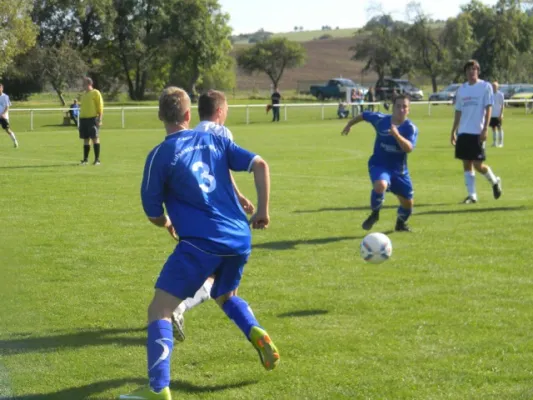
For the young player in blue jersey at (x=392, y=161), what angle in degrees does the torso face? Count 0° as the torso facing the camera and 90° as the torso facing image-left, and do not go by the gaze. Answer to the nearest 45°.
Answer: approximately 0°

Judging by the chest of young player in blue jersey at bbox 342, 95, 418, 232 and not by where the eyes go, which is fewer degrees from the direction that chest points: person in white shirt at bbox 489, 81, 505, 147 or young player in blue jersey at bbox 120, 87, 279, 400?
the young player in blue jersey

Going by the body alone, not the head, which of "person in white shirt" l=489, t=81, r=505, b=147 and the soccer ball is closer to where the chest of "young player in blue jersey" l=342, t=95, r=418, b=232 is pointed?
the soccer ball

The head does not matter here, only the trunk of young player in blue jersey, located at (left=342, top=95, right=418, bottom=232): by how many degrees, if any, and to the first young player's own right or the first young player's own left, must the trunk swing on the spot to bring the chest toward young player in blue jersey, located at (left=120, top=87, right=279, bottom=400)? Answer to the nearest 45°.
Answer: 0° — they already face them

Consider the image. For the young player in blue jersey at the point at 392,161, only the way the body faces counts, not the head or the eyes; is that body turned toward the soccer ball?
yes

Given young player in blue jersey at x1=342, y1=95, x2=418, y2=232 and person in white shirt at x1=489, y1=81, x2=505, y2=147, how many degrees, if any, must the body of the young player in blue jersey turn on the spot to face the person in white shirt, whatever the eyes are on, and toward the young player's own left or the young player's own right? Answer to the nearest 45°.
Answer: approximately 180°

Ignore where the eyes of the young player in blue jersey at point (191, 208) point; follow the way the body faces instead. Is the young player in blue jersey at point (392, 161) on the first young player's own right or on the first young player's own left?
on the first young player's own right

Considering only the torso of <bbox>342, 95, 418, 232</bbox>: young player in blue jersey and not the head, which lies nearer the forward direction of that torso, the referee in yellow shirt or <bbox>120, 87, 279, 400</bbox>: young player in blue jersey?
the young player in blue jersey

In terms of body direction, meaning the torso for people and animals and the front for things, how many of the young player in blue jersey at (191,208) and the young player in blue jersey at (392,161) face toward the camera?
1
